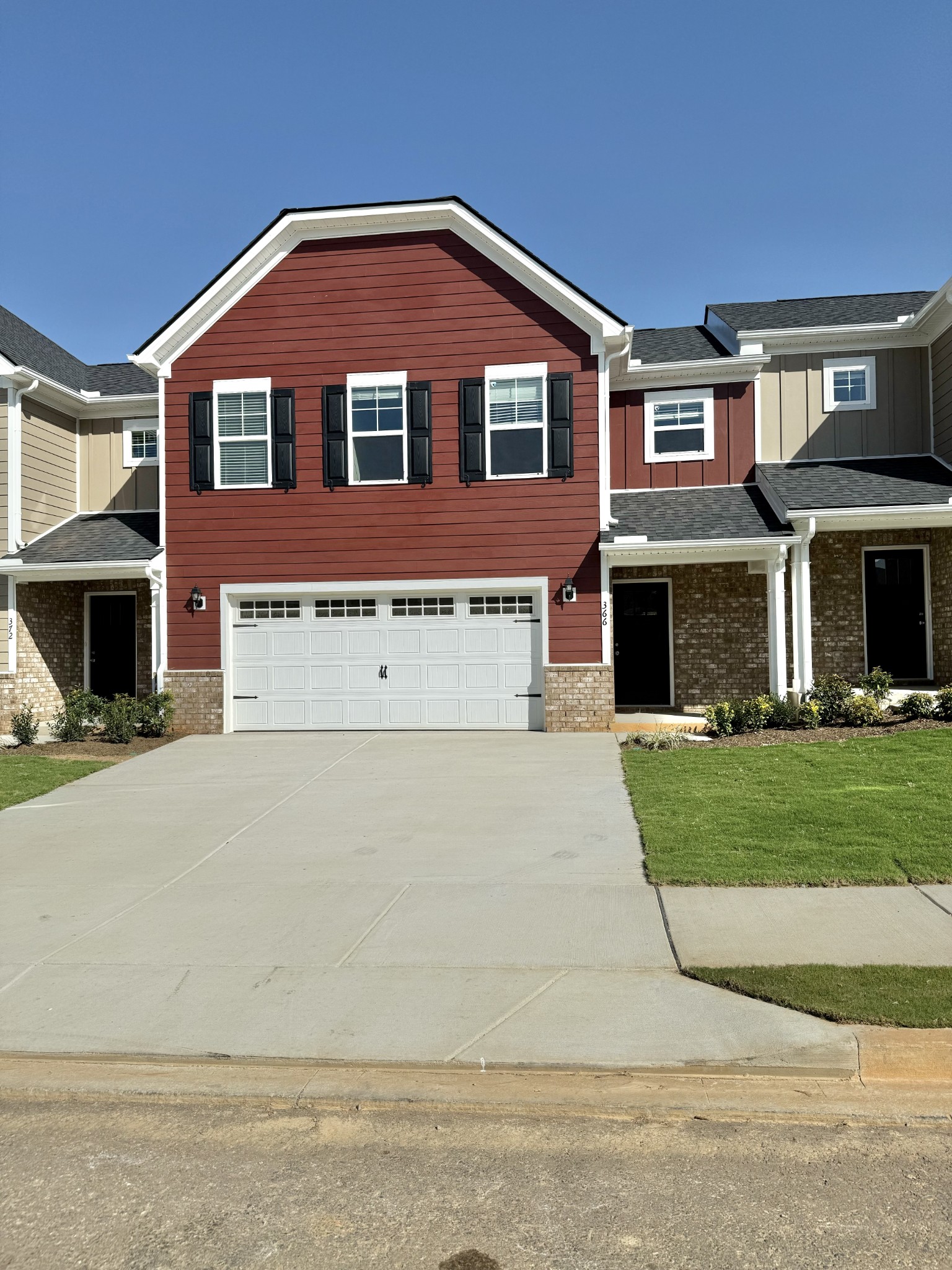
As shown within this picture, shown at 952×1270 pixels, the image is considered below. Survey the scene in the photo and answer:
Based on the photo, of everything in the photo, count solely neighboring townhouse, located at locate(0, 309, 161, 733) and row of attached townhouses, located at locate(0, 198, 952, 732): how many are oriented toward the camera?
2

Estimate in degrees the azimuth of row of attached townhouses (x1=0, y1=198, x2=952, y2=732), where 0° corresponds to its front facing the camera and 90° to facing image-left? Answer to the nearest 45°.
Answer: approximately 0°

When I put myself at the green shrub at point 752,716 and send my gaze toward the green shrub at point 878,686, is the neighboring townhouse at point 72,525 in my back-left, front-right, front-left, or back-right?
back-left

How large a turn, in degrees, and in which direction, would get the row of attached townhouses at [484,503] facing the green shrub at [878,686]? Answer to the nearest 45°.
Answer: approximately 90° to its left

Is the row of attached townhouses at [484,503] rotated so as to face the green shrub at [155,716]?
no

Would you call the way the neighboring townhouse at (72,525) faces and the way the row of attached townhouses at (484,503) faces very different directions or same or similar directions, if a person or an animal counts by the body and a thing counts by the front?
same or similar directions

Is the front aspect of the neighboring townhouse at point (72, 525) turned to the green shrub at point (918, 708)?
no

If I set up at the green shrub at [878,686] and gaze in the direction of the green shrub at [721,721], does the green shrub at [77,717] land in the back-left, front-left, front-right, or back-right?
front-right

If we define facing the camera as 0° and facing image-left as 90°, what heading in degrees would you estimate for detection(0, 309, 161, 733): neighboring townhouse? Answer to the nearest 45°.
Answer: approximately 0°

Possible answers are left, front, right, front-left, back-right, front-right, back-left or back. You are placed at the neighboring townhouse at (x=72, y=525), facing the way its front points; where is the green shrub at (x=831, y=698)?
front-left

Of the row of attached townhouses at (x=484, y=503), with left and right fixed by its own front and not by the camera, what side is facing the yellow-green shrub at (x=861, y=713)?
left
